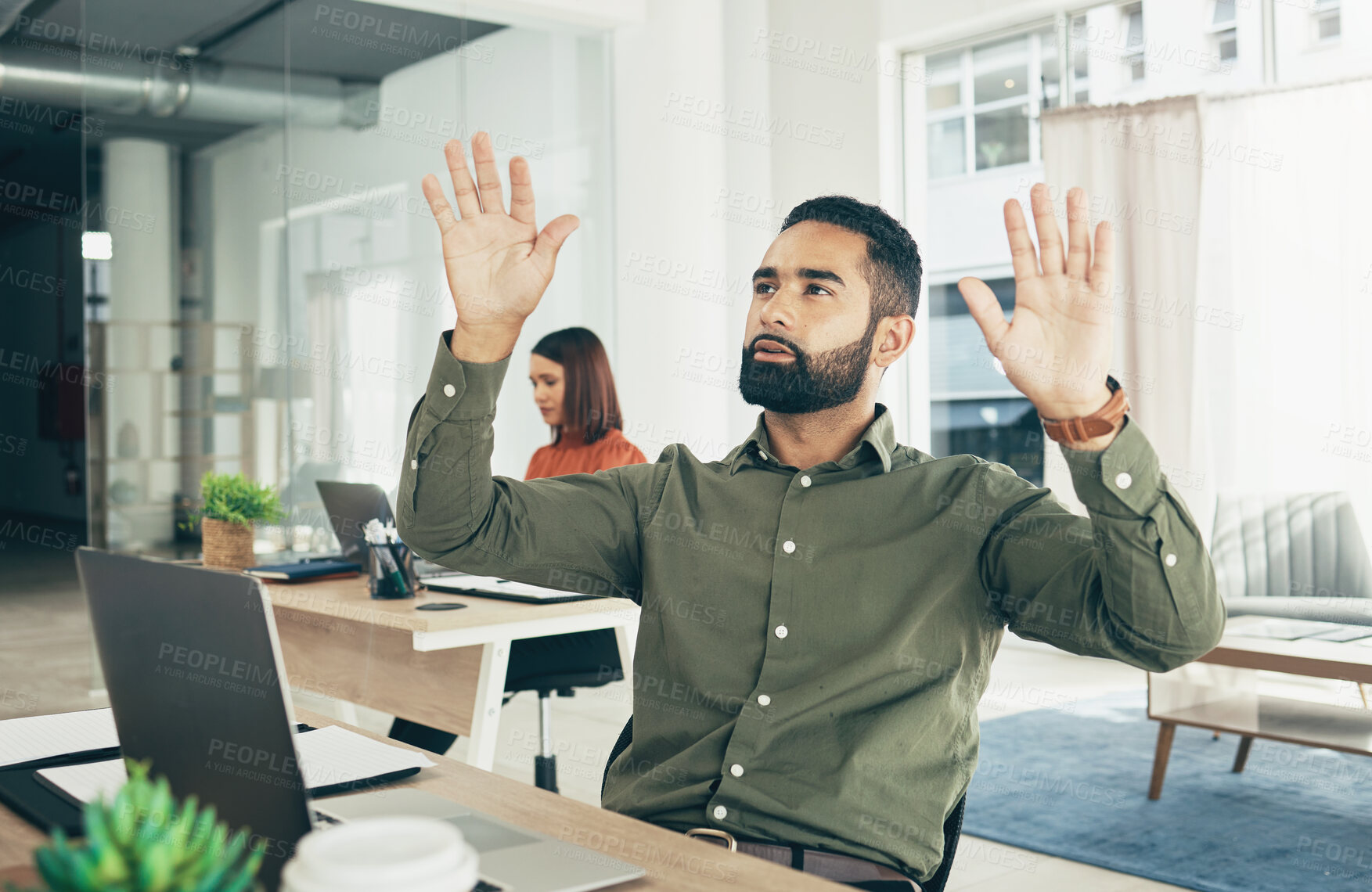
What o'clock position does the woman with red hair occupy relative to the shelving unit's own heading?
The woman with red hair is roughly at 11 o'clock from the shelving unit.

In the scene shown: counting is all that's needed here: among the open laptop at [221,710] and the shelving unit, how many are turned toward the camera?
1

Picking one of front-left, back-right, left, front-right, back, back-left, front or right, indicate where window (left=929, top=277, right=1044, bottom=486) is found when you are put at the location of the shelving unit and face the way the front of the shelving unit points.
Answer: left

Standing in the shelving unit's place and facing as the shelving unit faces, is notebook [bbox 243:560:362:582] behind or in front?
in front

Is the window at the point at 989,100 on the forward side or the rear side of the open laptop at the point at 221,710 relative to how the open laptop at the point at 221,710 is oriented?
on the forward side

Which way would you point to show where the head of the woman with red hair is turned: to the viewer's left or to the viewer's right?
to the viewer's left

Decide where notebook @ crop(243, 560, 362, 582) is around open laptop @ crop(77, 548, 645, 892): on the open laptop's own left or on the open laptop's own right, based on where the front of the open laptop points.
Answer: on the open laptop's own left

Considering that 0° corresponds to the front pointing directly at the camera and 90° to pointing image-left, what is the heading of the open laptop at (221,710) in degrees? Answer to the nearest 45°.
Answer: approximately 225°

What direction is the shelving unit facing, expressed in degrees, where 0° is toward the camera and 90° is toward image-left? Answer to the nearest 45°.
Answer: approximately 0°

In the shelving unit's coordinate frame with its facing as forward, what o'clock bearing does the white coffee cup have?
The white coffee cup is roughly at 12 o'clock from the shelving unit.
